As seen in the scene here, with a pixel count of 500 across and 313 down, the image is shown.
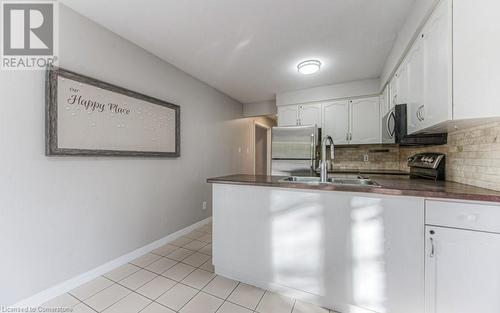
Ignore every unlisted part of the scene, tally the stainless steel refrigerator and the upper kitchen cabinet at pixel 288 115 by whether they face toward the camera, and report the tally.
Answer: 2

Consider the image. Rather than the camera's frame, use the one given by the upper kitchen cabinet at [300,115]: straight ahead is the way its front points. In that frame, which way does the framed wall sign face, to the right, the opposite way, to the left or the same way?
to the left

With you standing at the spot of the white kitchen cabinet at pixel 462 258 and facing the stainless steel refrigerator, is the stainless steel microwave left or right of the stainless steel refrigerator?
right

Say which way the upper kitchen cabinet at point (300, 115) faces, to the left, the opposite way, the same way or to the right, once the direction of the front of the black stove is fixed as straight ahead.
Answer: to the left

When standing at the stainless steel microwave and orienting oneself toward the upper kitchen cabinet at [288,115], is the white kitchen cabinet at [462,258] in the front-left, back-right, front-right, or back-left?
back-left

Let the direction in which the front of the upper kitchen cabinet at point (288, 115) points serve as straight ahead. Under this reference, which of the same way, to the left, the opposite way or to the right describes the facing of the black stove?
to the right

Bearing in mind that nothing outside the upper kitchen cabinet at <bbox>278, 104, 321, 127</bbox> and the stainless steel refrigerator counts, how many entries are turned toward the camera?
2

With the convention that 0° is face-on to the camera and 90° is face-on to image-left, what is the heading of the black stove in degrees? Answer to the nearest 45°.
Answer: approximately 45°

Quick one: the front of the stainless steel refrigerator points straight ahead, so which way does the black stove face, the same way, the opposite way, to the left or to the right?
to the right

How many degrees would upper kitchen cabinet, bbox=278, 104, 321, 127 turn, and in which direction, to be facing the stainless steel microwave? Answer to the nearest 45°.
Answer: approximately 45° to its left

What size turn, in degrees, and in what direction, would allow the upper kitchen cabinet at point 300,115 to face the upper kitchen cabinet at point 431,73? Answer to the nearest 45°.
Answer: approximately 45° to its left

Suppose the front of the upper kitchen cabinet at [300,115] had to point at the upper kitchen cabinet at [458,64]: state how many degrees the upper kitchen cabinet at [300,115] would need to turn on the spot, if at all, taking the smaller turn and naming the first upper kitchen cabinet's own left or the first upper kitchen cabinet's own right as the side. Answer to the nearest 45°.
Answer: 0° — it already faces it

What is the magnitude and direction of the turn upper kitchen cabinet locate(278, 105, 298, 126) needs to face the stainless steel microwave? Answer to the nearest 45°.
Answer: approximately 45° to its left
